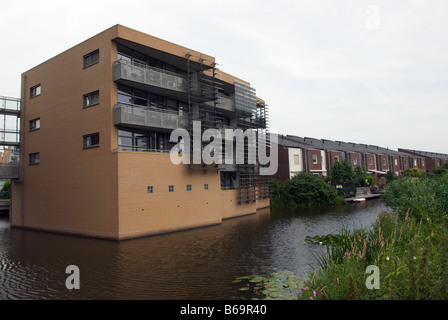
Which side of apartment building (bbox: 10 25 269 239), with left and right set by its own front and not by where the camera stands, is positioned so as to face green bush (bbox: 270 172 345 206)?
left

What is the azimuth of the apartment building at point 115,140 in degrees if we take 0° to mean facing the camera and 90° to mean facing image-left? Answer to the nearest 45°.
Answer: approximately 315°

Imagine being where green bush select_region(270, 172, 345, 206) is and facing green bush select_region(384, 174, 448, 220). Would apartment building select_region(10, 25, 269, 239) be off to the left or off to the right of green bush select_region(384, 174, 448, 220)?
right
